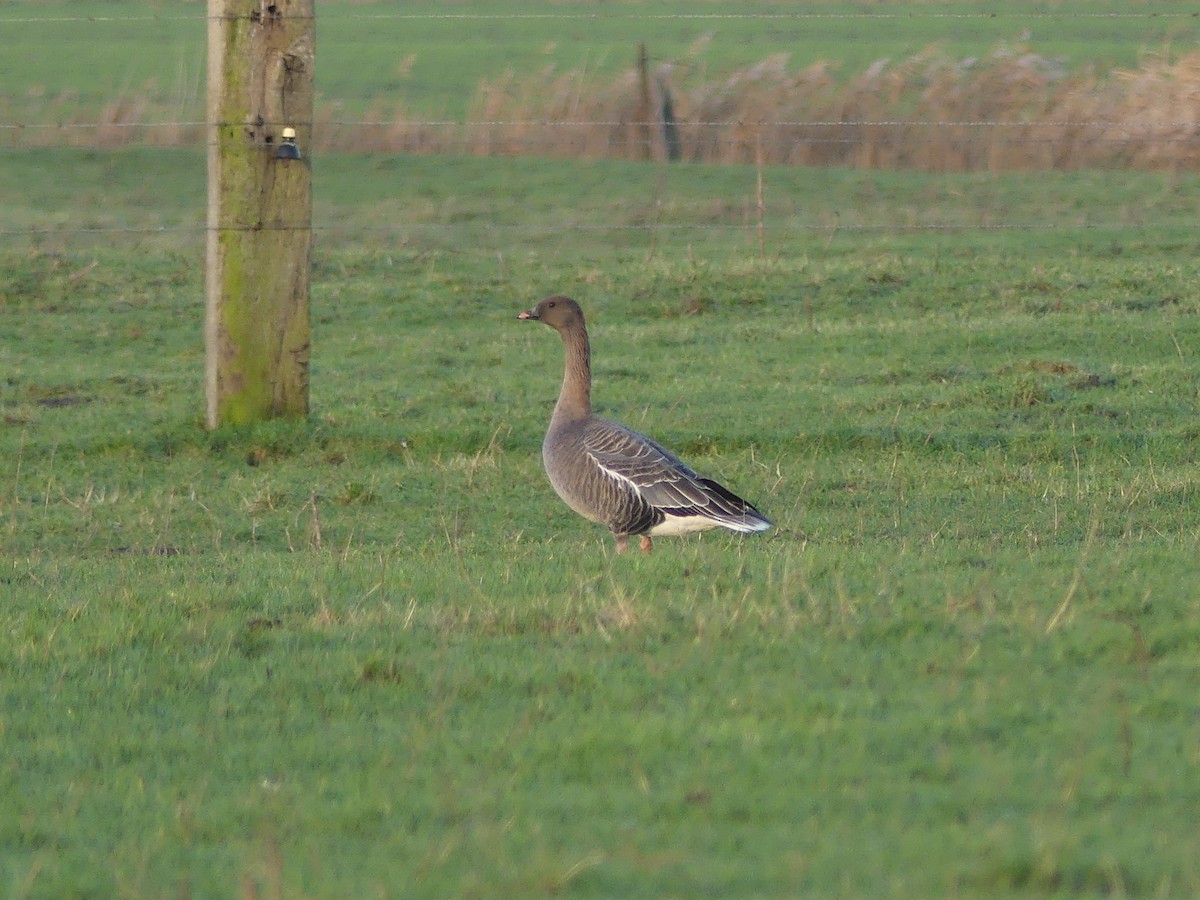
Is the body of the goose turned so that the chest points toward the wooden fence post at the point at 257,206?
no

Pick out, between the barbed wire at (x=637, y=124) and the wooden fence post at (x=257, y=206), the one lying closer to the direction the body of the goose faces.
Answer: the wooden fence post

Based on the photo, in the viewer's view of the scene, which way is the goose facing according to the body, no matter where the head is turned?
to the viewer's left

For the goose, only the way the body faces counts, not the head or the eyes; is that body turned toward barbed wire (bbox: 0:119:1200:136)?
no
